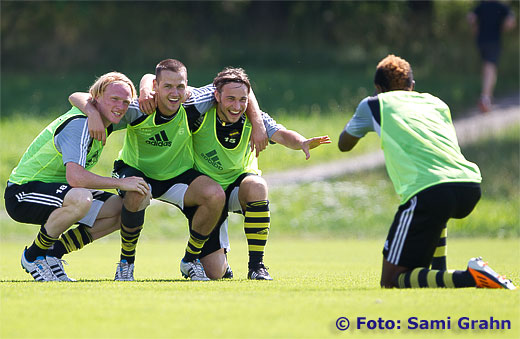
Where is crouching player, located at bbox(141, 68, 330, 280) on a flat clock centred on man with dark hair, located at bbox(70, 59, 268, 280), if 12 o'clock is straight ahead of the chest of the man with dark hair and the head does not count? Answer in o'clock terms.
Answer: The crouching player is roughly at 9 o'clock from the man with dark hair.

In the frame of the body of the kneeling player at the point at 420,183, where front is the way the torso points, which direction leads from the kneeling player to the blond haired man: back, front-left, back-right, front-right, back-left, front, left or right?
front-left

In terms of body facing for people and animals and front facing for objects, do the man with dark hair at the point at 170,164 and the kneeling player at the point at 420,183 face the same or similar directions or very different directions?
very different directions

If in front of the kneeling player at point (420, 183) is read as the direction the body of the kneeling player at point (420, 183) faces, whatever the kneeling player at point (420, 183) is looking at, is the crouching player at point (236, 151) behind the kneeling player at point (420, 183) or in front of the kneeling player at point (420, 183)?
in front

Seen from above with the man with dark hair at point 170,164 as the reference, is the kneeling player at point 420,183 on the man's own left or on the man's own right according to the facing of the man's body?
on the man's own left

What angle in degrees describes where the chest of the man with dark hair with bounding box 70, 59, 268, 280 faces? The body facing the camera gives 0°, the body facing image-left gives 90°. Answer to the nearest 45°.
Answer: approximately 0°

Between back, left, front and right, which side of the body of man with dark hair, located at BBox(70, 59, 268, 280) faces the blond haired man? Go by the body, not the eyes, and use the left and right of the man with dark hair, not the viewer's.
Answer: right

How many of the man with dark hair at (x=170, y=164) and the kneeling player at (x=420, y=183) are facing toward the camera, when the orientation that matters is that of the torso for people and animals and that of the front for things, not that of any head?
1

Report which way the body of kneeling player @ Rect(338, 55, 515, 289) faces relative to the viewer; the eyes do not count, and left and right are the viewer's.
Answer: facing away from the viewer and to the left of the viewer
